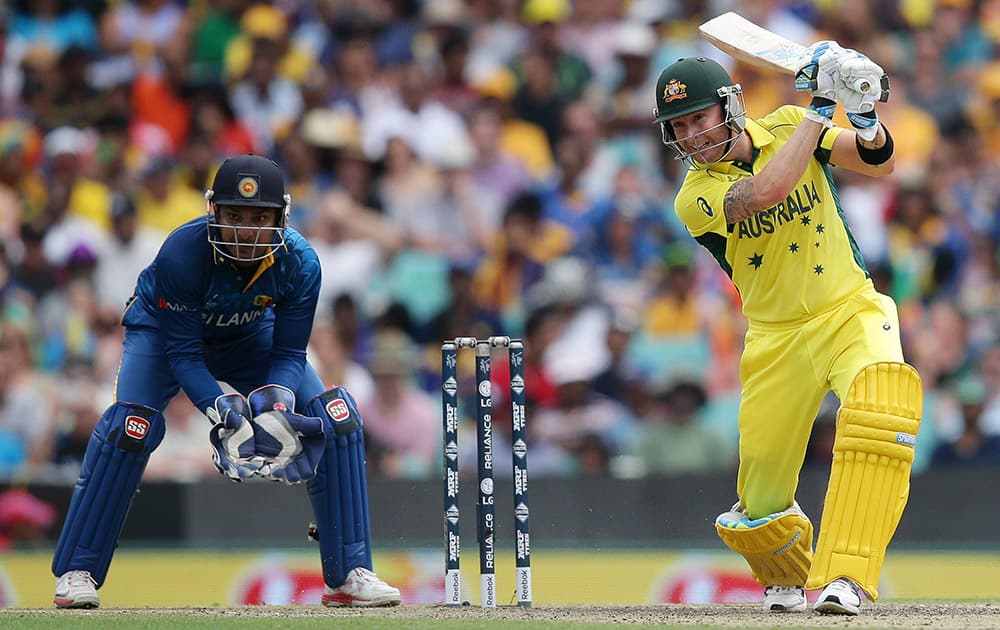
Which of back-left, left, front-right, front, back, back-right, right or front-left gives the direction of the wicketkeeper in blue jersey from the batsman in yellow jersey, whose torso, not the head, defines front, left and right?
right

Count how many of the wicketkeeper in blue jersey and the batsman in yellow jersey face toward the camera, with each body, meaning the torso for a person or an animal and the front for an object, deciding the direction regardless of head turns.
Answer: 2

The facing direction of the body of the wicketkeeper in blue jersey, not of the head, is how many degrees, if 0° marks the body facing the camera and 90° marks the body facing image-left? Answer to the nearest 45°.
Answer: approximately 0°

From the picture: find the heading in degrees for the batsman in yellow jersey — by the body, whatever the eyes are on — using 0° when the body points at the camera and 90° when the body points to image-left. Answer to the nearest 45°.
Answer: approximately 0°

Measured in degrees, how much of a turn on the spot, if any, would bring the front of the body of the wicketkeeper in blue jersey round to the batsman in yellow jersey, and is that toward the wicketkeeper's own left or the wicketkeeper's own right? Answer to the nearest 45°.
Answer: approximately 90° to the wicketkeeper's own left
